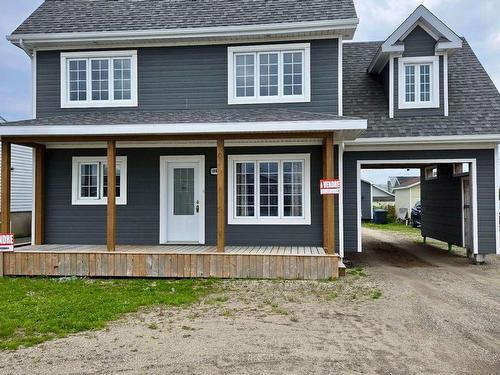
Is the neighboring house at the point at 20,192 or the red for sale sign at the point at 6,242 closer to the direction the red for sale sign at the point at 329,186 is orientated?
the red for sale sign

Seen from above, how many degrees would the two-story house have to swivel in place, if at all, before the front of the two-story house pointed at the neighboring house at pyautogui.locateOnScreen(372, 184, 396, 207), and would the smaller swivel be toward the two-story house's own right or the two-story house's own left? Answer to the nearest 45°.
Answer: approximately 180°

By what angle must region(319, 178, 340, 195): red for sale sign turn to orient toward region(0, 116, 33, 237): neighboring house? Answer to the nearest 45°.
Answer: approximately 135° to its right

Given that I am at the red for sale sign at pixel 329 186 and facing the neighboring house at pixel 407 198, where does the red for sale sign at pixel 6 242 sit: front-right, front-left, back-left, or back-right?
back-left

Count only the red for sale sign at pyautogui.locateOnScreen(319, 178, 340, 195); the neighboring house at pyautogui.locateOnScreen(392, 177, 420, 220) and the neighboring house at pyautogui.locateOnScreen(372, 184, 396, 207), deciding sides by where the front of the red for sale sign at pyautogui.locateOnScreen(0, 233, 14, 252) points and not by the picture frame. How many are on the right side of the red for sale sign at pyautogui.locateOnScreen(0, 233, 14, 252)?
0

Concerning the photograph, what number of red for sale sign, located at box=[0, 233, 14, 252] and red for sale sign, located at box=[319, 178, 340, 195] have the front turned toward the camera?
2

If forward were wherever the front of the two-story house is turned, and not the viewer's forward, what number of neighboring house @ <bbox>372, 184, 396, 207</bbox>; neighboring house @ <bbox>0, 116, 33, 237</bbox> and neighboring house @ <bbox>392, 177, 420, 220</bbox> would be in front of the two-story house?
0

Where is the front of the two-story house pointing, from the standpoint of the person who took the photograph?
facing the viewer

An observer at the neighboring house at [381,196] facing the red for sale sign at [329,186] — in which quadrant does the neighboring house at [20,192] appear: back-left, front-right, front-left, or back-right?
front-right

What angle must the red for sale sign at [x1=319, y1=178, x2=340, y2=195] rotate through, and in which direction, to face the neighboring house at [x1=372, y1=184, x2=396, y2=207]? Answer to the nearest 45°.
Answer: approximately 180°

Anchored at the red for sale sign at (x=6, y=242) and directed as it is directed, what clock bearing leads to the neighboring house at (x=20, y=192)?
The neighboring house is roughly at 6 o'clock from the red for sale sign.

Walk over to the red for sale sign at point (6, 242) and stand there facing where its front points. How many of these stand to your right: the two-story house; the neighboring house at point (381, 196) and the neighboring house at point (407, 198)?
0

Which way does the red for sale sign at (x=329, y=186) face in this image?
toward the camera

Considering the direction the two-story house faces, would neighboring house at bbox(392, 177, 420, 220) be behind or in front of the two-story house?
behind

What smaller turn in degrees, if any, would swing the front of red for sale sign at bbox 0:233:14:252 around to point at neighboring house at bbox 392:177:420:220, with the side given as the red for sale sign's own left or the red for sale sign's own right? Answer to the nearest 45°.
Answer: approximately 135° to the red for sale sign's own left
